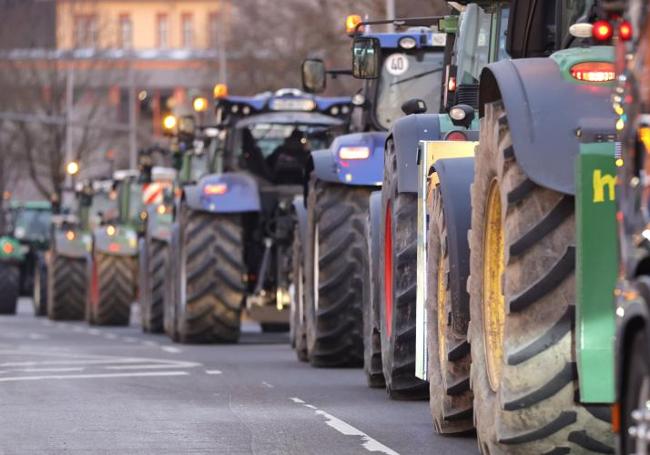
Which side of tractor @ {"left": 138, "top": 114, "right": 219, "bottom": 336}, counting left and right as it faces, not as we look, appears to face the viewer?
back

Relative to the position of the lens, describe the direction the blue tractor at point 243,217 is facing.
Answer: facing away from the viewer

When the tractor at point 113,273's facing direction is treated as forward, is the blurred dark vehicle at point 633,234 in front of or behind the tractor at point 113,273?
behind

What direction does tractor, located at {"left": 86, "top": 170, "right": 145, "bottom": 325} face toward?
away from the camera

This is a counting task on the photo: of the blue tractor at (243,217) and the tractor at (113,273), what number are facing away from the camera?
2

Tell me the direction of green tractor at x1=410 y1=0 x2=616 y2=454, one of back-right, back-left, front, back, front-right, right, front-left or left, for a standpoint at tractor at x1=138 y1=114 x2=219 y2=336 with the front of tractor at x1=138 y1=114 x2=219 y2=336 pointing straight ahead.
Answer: back

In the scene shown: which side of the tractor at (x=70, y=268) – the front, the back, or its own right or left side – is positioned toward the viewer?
back

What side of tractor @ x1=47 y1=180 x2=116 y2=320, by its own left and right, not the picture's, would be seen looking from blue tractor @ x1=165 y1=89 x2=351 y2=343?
back

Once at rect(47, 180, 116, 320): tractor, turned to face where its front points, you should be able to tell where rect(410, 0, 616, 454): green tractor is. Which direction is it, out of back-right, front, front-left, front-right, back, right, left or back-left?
back

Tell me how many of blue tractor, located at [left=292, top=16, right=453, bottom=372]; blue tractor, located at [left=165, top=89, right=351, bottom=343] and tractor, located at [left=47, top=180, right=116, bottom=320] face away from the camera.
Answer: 3

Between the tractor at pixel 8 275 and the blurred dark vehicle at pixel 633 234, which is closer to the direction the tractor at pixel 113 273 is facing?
the tractor

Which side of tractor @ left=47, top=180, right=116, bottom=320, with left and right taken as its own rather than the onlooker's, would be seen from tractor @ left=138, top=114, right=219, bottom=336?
back

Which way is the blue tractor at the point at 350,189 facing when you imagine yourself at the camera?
facing away from the viewer
